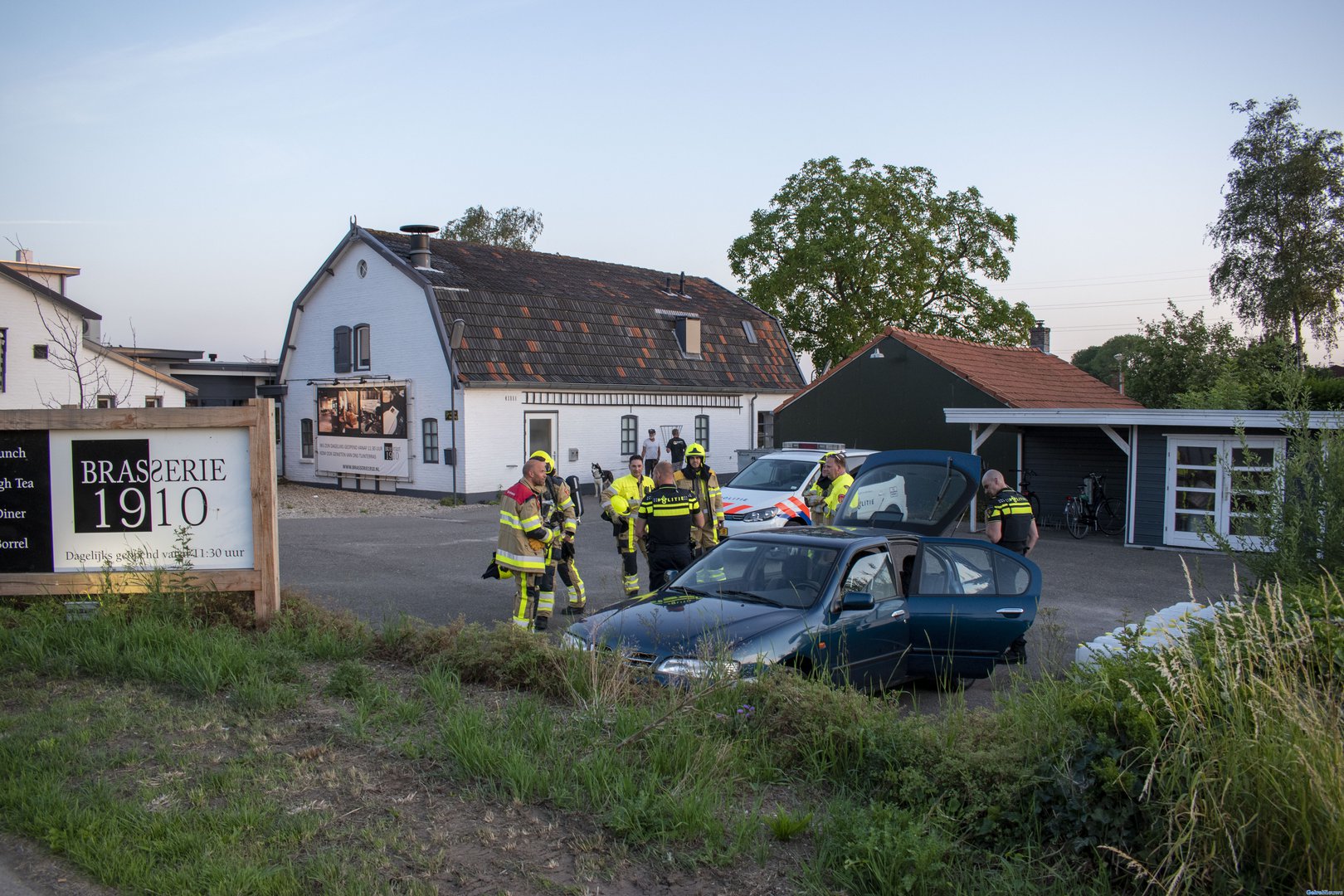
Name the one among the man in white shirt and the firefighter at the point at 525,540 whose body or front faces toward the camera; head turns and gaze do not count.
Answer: the man in white shirt

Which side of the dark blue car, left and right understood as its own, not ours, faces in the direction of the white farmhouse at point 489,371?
right

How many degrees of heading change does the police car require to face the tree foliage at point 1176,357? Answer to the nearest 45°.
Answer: approximately 180°

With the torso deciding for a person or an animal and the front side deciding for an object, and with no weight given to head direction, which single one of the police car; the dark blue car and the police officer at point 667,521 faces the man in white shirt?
the police officer

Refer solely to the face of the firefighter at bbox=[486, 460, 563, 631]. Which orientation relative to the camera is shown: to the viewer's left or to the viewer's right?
to the viewer's right

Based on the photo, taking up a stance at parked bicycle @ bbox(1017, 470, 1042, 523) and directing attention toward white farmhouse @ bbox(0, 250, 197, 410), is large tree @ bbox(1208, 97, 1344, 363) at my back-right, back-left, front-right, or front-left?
back-right

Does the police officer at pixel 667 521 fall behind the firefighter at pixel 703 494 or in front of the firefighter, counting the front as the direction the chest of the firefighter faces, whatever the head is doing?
in front

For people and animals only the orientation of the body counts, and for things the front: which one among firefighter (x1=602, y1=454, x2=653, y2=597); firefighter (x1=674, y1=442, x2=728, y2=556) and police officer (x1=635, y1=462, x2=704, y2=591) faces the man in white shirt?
the police officer

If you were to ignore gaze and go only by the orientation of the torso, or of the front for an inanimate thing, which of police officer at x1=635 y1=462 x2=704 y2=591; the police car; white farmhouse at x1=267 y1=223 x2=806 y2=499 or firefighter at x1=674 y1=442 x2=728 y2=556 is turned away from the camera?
the police officer

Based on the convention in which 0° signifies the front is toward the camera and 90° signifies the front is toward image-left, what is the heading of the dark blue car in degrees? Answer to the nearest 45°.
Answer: approximately 45°

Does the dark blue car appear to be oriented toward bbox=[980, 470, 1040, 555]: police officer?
no

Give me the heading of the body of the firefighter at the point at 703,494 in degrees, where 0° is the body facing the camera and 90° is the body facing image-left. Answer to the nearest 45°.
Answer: approximately 0°

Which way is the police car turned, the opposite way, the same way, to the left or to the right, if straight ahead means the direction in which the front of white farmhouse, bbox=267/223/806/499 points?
to the right

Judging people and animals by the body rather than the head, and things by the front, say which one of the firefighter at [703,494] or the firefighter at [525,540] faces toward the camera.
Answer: the firefighter at [703,494]

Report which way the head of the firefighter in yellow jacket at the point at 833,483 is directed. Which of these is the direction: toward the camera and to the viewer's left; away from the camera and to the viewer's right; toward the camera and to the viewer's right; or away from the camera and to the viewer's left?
toward the camera and to the viewer's left

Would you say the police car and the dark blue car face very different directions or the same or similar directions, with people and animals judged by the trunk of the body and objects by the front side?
same or similar directions

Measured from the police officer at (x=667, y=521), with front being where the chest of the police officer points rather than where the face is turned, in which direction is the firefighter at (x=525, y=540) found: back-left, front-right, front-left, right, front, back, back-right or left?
back-left

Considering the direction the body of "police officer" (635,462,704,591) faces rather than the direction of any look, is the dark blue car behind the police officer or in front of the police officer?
behind

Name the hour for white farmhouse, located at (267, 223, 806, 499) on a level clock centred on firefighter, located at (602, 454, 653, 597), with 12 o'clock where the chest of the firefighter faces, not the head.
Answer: The white farmhouse is roughly at 7 o'clock from the firefighter.
